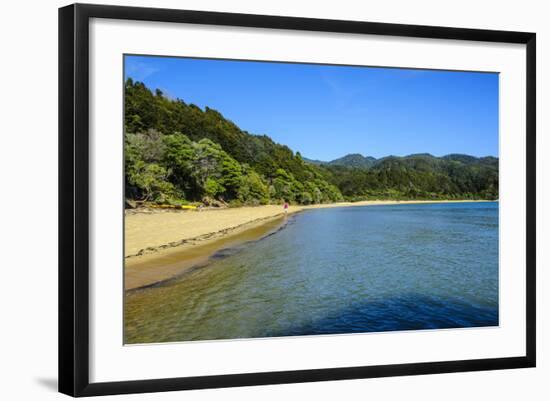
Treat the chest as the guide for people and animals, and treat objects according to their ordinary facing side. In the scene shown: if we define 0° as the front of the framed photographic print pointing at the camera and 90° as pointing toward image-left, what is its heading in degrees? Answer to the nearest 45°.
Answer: approximately 315°
